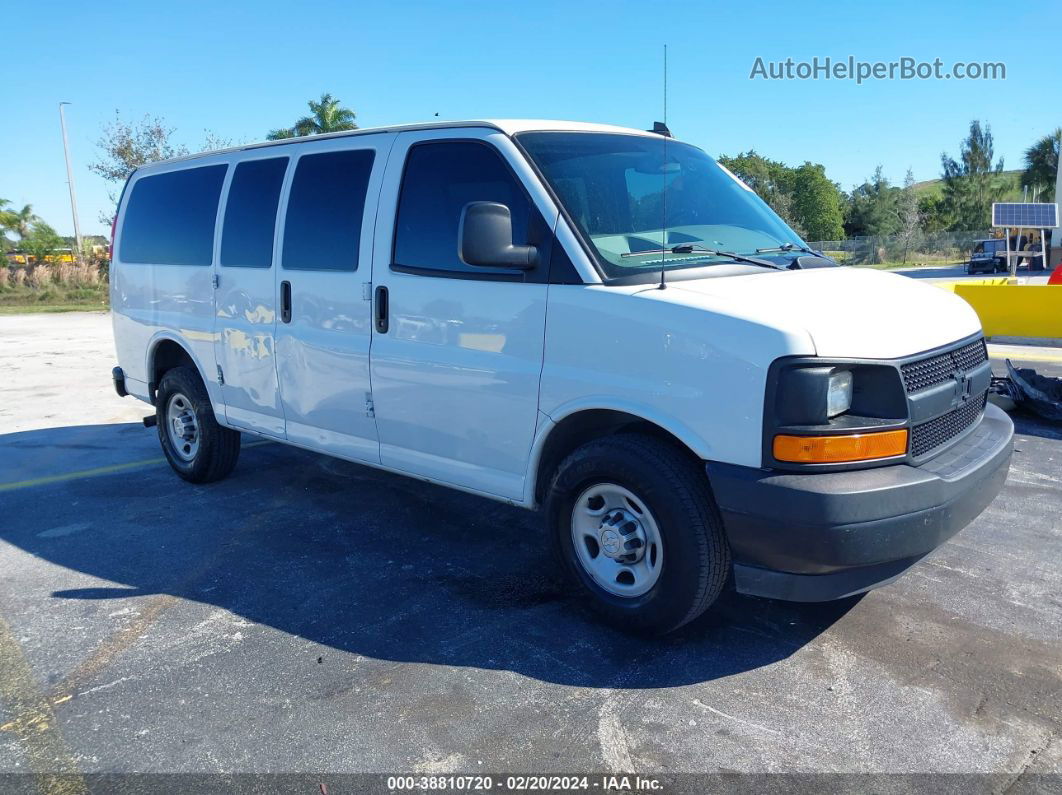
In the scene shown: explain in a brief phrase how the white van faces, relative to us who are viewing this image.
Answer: facing the viewer and to the right of the viewer

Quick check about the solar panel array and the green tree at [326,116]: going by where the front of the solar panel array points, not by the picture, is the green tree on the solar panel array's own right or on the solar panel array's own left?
on the solar panel array's own right

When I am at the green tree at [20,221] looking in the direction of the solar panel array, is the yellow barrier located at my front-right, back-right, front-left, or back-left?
front-right

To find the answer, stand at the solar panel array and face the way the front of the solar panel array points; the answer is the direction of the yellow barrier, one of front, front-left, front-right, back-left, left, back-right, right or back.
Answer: front

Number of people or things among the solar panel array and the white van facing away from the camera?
0

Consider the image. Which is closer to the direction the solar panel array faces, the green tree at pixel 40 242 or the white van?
the white van

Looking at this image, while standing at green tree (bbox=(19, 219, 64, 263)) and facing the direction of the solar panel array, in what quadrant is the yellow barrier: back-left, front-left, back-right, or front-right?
front-right

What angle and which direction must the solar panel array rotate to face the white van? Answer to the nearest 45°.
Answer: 0° — it already faces it

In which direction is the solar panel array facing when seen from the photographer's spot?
facing the viewer

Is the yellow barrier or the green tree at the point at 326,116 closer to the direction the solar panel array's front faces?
the yellow barrier

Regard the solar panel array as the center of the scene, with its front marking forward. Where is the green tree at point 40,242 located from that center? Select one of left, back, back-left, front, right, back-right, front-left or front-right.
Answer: right

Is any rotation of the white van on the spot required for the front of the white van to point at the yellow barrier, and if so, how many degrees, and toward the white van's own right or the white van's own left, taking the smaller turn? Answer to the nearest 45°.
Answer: approximately 90° to the white van's own left

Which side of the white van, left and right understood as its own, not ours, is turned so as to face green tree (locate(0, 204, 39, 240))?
back

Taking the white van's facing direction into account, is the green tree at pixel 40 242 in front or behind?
behind

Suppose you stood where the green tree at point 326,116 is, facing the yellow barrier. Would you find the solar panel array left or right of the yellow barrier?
left
